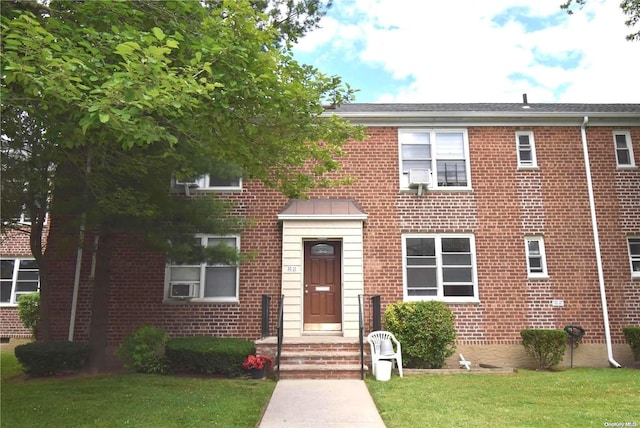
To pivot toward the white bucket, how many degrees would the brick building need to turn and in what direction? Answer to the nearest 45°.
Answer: approximately 45° to its right

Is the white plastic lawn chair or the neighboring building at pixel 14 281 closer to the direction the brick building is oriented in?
the white plastic lawn chair

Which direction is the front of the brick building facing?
toward the camera

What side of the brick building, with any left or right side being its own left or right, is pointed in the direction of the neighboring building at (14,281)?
right

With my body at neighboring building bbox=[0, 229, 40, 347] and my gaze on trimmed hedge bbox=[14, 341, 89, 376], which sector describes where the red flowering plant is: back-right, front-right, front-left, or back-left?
front-left

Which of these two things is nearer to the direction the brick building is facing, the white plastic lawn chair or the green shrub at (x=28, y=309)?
the white plastic lawn chair

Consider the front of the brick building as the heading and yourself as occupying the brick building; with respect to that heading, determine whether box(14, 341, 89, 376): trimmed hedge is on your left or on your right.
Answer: on your right

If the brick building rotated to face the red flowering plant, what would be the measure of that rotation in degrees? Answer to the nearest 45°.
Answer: approximately 45° to its right

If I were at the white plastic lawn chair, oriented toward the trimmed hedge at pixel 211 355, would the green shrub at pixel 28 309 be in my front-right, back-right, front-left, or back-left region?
front-right

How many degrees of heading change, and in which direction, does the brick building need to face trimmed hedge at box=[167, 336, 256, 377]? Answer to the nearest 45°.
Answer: approximately 90° to its right
